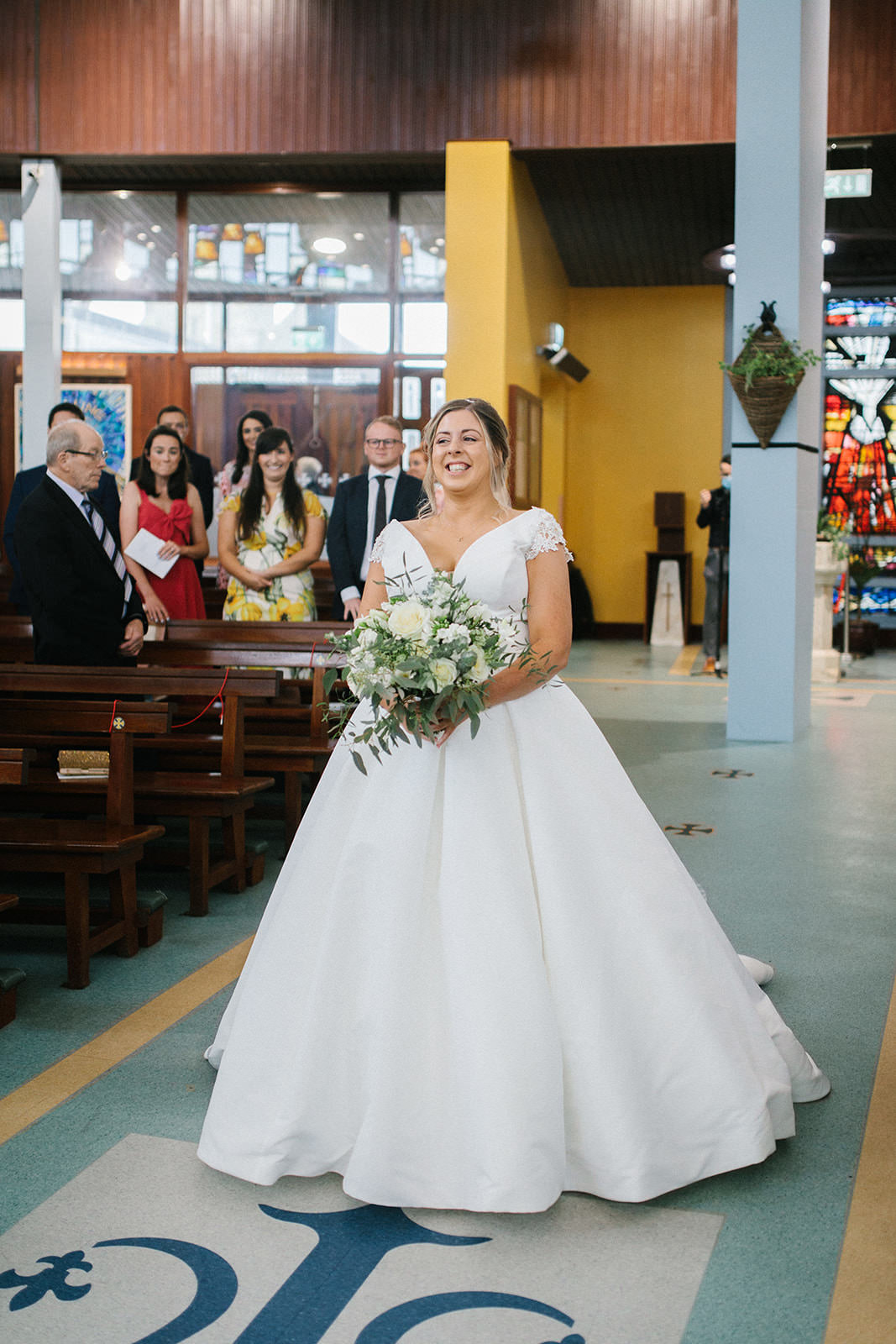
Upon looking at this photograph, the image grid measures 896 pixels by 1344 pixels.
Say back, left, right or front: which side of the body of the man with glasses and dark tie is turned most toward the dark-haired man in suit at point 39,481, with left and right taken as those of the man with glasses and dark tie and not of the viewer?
right

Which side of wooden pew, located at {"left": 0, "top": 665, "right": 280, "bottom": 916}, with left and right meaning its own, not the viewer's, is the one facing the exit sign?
back

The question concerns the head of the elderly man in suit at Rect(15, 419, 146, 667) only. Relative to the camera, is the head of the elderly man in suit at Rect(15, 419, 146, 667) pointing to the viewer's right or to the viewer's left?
to the viewer's right

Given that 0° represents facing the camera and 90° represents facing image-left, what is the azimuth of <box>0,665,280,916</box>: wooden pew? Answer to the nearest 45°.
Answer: approximately 45°

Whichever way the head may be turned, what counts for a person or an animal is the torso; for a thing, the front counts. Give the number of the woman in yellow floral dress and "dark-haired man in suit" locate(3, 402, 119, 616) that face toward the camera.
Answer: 2

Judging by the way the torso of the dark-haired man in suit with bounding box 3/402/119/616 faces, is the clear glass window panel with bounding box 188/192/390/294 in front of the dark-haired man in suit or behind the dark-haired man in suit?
behind

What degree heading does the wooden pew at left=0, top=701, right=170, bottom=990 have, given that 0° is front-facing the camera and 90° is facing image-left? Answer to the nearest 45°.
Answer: approximately 45°

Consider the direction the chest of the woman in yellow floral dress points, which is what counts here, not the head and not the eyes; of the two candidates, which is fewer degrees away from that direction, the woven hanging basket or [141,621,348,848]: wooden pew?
the wooden pew

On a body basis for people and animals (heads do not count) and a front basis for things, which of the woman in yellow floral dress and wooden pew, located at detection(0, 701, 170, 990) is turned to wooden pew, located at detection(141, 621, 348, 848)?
the woman in yellow floral dress

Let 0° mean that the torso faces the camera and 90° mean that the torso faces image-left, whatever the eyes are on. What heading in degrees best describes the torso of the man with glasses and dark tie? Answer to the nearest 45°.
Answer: approximately 0°
